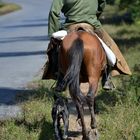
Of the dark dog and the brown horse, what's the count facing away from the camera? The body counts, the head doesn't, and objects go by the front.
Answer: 2

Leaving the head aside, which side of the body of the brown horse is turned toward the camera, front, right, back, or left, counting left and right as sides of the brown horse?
back

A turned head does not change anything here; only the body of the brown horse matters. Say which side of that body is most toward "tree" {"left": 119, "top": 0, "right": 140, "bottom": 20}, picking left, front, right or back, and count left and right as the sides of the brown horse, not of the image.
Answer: front

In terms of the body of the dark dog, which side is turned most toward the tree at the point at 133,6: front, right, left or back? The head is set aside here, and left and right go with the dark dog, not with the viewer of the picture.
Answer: front

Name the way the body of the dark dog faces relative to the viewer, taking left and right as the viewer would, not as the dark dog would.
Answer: facing away from the viewer
